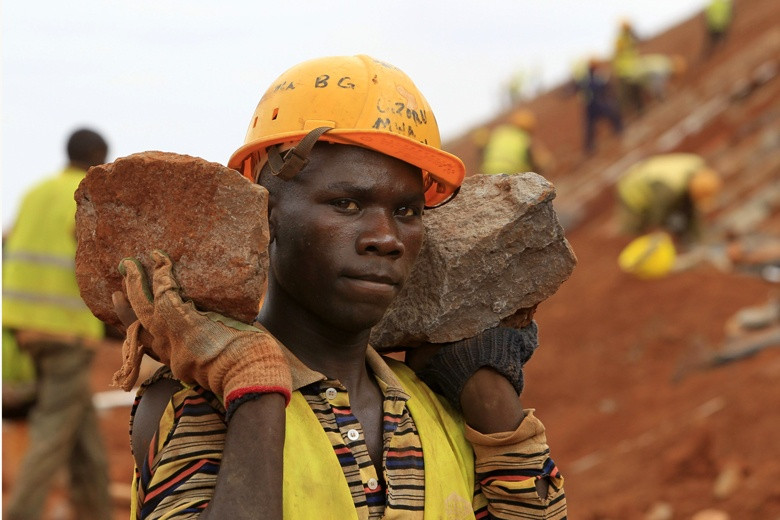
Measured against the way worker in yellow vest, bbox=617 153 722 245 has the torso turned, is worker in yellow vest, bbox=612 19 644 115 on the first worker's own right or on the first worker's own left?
on the first worker's own left

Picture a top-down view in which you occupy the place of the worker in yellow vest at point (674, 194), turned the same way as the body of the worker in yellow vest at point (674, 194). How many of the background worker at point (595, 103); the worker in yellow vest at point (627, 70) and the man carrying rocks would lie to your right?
1

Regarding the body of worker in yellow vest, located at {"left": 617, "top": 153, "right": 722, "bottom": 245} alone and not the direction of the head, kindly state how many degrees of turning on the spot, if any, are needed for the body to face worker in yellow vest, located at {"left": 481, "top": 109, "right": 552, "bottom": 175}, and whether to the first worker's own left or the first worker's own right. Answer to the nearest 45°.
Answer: approximately 180°

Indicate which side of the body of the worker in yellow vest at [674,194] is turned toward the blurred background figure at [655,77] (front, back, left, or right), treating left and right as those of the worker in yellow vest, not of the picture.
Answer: left

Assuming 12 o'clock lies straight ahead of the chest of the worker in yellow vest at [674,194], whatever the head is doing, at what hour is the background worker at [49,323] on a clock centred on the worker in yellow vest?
The background worker is roughly at 4 o'clock from the worker in yellow vest.

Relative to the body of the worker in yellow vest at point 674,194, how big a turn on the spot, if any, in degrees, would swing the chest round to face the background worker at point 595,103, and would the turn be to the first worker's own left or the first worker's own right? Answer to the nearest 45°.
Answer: approximately 90° to the first worker's own left

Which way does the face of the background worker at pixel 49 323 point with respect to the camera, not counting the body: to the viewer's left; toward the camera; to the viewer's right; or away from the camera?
away from the camera

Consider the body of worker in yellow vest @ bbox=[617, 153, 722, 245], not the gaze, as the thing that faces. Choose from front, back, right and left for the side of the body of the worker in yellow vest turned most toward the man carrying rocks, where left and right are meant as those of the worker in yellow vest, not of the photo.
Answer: right

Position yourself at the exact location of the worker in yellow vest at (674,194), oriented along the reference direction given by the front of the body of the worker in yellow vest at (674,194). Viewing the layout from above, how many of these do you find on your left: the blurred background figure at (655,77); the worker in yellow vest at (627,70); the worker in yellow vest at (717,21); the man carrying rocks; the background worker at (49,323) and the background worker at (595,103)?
4

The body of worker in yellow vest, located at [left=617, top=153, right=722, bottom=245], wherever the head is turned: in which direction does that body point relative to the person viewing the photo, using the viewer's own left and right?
facing to the right of the viewer
